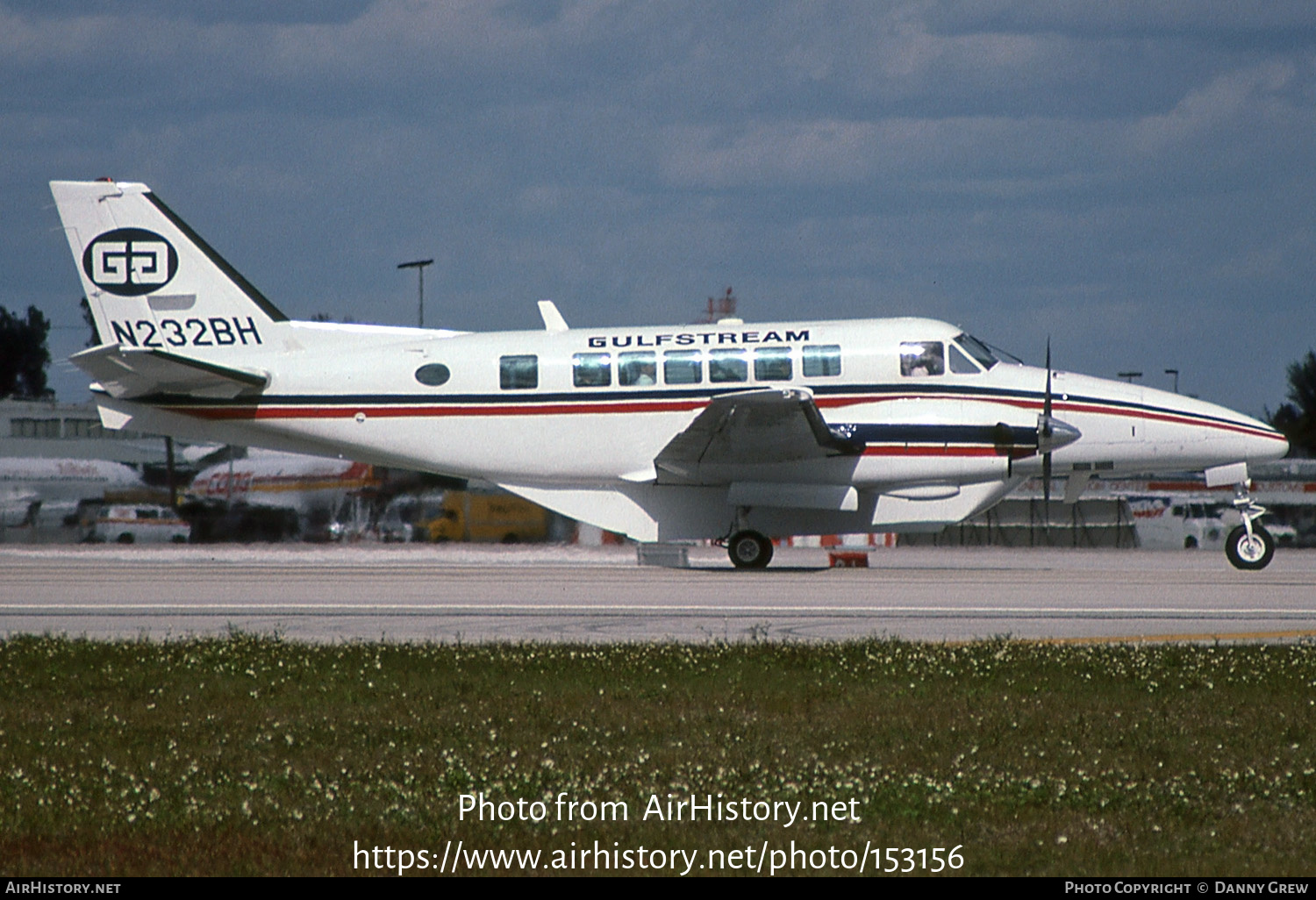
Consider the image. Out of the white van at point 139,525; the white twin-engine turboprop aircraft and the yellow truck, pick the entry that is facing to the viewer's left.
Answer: the yellow truck

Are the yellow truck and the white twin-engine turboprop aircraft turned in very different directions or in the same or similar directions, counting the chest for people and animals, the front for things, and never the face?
very different directions

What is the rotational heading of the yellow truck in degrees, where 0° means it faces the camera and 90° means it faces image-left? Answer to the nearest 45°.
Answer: approximately 90°

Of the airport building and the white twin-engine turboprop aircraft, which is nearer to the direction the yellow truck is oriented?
the airport building

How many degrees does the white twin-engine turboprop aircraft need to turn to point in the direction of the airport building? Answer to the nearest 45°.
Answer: approximately 135° to its left

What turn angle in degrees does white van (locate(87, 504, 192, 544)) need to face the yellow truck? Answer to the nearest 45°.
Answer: approximately 45° to its right

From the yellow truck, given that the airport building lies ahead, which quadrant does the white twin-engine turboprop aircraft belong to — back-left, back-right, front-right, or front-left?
back-left

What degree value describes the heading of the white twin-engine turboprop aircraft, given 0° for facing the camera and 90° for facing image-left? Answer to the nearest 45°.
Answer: approximately 270°

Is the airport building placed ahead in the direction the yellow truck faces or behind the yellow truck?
ahead

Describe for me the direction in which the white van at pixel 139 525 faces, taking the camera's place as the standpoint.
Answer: facing to the right of the viewer
